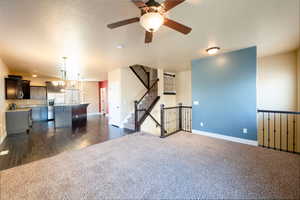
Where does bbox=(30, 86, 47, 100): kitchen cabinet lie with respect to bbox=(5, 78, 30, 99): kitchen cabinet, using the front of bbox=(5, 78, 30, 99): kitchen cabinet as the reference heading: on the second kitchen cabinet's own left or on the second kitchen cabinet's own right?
on the second kitchen cabinet's own left

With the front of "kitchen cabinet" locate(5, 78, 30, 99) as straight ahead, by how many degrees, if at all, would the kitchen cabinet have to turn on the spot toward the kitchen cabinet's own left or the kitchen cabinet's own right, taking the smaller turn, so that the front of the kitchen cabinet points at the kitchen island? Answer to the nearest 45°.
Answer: approximately 45° to the kitchen cabinet's own left

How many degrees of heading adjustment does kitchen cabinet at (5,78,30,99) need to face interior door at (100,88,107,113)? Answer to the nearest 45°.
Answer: approximately 90° to its left

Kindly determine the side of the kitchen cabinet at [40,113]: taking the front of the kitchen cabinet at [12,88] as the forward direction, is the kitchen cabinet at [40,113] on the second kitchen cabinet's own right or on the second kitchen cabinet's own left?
on the second kitchen cabinet's own left

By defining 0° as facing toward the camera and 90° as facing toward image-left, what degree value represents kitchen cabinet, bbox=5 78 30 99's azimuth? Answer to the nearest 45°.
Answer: approximately 315°
